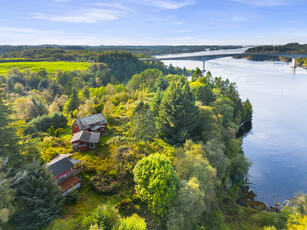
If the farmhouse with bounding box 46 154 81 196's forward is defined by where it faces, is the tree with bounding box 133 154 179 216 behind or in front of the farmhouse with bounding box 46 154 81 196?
in front

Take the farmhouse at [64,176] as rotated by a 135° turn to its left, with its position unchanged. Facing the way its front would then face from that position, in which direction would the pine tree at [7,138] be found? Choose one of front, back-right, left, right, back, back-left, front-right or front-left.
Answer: left

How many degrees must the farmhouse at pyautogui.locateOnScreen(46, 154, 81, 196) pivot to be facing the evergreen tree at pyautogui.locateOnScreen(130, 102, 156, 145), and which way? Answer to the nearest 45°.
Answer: approximately 90° to its left

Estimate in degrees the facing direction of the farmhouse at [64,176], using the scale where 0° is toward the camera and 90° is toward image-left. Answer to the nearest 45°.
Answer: approximately 315°

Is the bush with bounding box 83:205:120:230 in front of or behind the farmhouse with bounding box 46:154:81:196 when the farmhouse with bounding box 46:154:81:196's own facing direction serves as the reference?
in front

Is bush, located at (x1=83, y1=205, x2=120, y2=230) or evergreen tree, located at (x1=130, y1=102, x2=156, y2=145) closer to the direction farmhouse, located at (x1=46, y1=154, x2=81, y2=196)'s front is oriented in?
the bush

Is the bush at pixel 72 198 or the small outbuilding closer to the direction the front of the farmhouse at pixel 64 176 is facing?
the bush

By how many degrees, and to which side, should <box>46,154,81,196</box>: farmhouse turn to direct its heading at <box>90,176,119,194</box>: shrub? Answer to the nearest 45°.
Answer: approximately 45° to its left

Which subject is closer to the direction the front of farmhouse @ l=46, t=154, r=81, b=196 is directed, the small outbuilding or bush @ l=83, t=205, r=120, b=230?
the bush

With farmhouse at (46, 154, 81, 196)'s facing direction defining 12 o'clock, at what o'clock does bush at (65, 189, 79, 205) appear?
The bush is roughly at 1 o'clock from the farmhouse.

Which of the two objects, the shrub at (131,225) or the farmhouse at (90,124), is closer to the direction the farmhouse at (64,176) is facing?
the shrub

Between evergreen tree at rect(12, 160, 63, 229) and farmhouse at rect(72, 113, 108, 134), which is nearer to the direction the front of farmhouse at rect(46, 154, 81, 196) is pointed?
the evergreen tree
